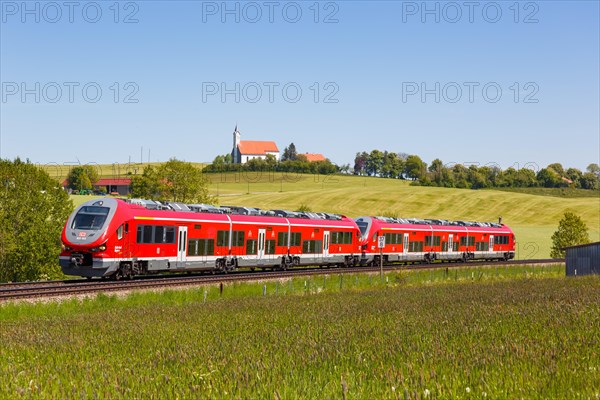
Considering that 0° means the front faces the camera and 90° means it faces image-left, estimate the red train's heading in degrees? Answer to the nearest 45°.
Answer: approximately 45°
